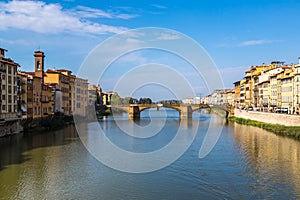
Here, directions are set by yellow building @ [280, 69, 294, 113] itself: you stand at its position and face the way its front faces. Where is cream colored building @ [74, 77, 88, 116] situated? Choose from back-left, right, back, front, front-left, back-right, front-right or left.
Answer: front-right

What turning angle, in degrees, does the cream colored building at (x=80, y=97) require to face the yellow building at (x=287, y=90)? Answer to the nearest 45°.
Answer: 0° — it already faces it

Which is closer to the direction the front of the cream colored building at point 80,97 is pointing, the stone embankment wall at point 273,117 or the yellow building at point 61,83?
the stone embankment wall

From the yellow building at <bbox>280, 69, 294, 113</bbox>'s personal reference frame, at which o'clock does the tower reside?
The tower is roughly at 1 o'clock from the yellow building.

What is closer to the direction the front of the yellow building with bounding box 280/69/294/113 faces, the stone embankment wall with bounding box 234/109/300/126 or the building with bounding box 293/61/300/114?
the stone embankment wall

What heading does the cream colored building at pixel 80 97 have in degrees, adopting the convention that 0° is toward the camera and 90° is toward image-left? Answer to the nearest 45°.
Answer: approximately 315°

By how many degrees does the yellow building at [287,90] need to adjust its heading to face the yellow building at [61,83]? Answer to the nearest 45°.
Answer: approximately 45° to its right

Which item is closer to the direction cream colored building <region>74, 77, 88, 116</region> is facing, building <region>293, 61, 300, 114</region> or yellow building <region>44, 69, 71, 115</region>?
the building

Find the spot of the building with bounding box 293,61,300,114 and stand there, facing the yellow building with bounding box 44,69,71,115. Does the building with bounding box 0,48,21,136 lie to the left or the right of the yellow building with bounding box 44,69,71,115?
left

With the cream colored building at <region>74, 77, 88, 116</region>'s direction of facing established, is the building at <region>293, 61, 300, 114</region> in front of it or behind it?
in front

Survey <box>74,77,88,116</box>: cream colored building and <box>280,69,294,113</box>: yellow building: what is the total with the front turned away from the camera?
0

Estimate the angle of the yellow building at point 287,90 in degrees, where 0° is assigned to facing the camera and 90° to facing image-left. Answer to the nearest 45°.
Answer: approximately 45°
